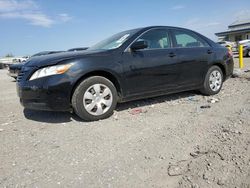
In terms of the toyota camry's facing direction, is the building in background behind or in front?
behind

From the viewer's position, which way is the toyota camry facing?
facing the viewer and to the left of the viewer
